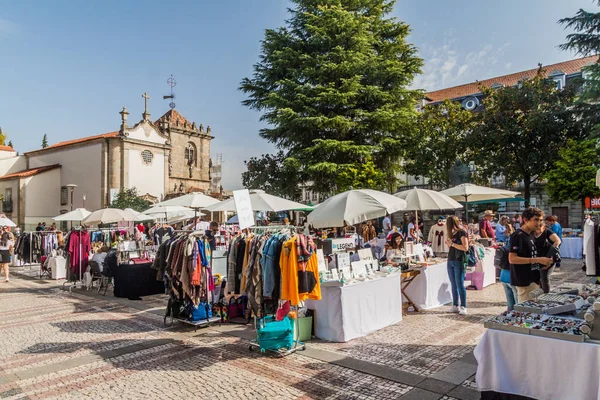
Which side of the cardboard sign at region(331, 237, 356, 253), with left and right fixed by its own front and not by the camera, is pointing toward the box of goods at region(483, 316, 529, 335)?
front

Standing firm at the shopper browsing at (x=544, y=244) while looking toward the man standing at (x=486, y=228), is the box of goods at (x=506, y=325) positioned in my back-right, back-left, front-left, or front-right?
back-left

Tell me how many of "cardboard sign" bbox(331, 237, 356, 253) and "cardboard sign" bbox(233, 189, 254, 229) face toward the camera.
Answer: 2

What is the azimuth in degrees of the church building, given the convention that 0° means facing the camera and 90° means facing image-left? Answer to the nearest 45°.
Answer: approximately 315°

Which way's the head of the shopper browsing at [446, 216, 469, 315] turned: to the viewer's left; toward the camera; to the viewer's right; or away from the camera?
to the viewer's left

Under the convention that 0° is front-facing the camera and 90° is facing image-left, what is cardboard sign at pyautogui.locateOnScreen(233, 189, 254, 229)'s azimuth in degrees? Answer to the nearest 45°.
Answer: approximately 0°

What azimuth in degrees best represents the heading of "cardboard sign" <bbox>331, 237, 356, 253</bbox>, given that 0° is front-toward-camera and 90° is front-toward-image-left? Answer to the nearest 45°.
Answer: approximately 0°

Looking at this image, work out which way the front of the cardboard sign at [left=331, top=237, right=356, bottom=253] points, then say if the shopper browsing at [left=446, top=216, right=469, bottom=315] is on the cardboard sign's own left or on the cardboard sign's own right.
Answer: on the cardboard sign's own left
